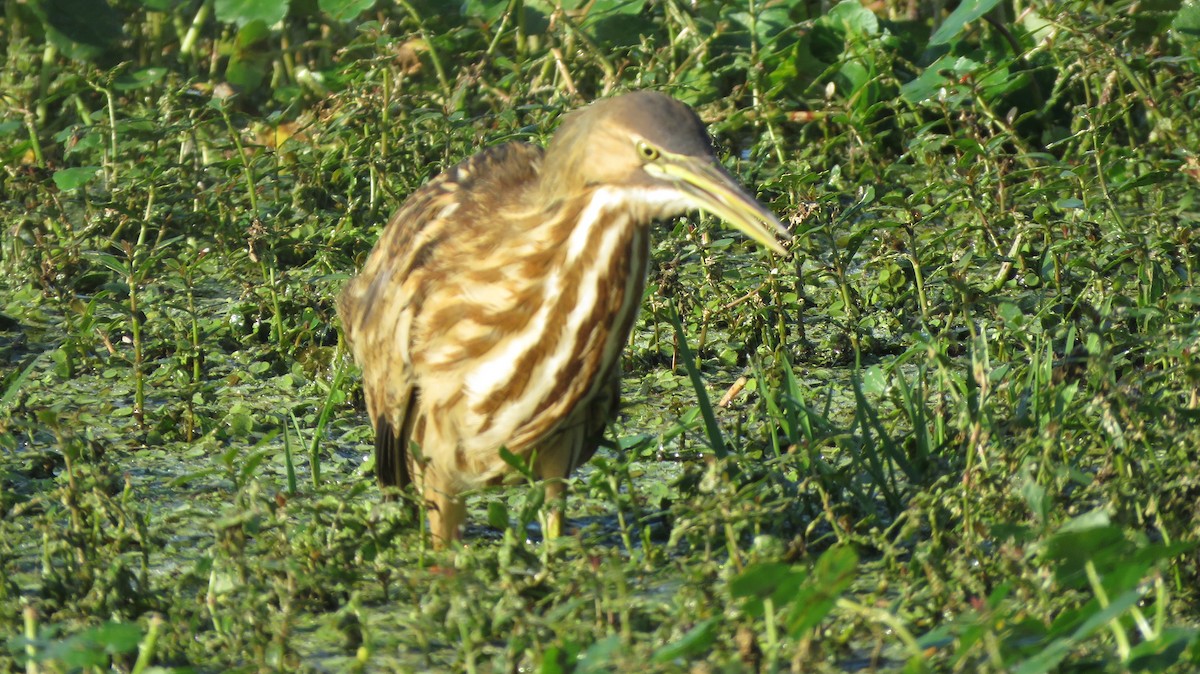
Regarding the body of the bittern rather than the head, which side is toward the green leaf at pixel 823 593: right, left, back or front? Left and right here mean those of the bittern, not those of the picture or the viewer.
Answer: front

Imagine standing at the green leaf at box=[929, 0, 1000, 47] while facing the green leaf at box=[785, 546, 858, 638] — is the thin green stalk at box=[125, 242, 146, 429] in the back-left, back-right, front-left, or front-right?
front-right

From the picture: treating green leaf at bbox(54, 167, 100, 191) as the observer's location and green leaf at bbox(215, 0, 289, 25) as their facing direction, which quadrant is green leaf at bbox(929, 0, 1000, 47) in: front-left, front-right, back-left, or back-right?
front-right

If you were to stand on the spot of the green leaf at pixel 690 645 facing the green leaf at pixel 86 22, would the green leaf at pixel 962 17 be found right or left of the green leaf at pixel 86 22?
right

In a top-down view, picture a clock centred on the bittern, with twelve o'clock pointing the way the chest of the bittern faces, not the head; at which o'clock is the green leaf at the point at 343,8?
The green leaf is roughly at 7 o'clock from the bittern.

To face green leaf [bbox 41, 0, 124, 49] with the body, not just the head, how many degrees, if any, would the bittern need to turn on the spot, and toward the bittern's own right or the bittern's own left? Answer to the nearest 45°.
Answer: approximately 180°

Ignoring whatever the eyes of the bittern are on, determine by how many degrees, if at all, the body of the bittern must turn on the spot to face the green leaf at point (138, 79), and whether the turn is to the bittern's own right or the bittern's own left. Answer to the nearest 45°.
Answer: approximately 180°

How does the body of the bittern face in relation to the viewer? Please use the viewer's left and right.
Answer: facing the viewer and to the right of the viewer

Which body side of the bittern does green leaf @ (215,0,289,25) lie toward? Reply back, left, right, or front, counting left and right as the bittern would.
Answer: back

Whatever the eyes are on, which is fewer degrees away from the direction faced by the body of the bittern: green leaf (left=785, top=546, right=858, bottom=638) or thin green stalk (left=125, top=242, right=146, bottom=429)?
the green leaf

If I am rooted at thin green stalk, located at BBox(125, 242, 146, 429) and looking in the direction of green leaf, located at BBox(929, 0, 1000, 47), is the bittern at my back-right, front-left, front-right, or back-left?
front-right

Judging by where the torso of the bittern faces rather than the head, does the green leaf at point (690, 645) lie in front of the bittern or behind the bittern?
in front

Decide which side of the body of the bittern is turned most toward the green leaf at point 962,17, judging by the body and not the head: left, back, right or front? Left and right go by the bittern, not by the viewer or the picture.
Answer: left

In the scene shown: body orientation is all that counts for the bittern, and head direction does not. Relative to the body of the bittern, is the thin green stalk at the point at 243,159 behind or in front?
behind

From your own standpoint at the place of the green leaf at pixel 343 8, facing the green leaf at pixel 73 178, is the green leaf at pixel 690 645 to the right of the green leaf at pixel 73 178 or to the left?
left
